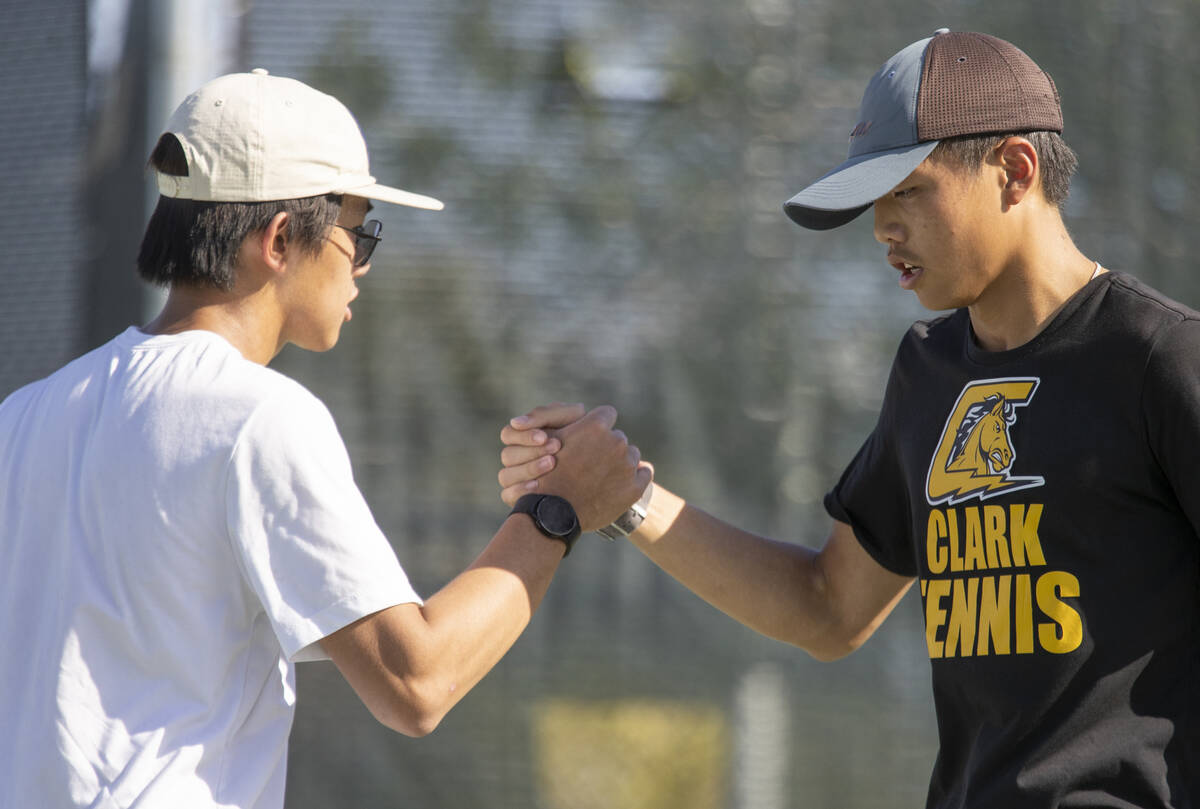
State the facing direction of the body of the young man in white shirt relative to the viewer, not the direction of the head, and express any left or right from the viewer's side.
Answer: facing away from the viewer and to the right of the viewer

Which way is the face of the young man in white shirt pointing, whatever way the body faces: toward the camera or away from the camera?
away from the camera

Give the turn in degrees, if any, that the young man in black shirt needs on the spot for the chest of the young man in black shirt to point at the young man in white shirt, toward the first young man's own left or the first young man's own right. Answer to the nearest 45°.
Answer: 0° — they already face them

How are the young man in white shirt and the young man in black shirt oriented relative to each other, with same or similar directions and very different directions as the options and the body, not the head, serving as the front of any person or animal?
very different directions

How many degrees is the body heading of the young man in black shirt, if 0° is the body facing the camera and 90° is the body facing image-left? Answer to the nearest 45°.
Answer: approximately 45°

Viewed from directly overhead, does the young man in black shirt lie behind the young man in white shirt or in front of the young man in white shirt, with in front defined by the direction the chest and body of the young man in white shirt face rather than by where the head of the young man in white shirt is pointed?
in front
